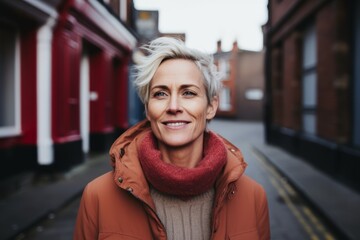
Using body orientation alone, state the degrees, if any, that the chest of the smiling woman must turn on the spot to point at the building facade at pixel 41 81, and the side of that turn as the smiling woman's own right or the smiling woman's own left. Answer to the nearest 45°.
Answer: approximately 135° to the smiling woman's own right

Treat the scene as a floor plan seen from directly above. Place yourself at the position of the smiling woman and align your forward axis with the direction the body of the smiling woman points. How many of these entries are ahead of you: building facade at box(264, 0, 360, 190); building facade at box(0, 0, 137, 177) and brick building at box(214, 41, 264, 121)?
0

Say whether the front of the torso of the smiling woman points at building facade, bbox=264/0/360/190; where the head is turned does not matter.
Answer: no

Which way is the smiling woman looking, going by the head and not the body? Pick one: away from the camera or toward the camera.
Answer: toward the camera

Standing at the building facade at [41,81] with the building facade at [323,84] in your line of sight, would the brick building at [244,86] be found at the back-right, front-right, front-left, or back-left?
front-left

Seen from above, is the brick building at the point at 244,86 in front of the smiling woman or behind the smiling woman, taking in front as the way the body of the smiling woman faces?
behind

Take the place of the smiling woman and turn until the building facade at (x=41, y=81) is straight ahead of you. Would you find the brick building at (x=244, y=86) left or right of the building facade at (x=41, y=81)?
right

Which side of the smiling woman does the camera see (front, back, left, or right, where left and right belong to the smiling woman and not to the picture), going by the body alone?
front
